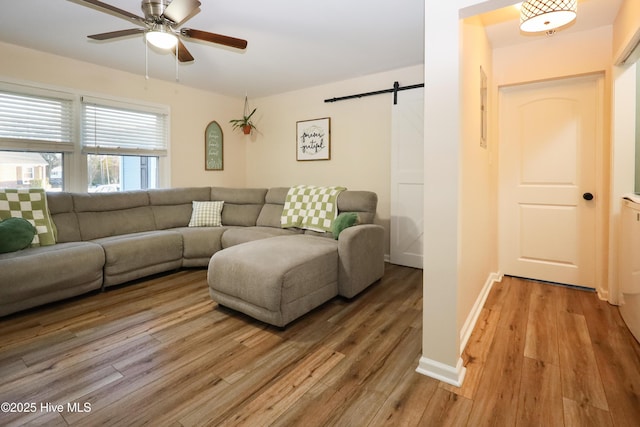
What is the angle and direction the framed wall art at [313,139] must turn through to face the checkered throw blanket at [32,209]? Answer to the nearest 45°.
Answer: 0° — it already faces it

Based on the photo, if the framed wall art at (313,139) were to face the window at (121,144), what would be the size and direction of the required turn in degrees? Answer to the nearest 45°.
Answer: approximately 45° to its right

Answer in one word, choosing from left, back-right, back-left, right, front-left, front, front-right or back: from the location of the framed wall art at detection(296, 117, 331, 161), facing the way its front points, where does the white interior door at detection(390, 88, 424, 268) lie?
left

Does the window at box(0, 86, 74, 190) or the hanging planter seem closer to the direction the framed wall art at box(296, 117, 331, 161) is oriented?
the window

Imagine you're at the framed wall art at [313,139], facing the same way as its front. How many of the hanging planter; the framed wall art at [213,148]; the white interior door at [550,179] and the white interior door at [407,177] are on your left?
2

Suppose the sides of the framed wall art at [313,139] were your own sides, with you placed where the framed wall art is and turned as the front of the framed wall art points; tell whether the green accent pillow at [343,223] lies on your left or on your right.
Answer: on your left

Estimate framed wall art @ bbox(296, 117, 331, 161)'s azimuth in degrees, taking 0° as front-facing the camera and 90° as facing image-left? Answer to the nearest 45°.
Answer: approximately 45°

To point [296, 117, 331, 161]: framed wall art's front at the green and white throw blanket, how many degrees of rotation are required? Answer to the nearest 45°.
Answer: approximately 45° to its left

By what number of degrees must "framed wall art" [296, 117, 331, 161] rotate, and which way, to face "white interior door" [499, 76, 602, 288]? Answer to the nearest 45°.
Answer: approximately 90° to its left
